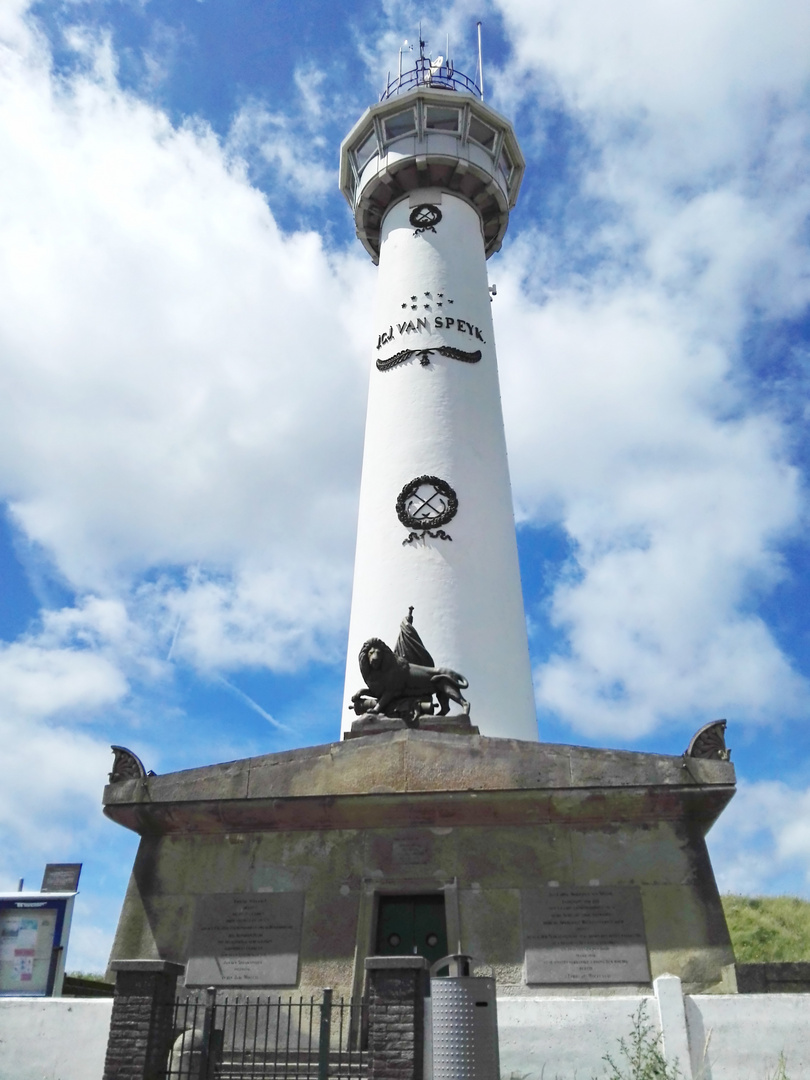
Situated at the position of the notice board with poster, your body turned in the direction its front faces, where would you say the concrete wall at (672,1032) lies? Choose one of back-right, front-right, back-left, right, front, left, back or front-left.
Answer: front-left

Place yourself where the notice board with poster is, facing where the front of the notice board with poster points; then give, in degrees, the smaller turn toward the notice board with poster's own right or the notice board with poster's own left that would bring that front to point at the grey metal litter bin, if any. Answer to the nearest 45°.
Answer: approximately 45° to the notice board with poster's own left

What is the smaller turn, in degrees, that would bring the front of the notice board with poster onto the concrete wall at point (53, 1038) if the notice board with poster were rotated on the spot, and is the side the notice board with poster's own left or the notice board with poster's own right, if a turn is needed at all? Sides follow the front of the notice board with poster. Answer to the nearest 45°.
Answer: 0° — it already faces it

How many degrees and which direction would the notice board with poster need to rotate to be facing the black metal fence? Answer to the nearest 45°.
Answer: approximately 45° to its left

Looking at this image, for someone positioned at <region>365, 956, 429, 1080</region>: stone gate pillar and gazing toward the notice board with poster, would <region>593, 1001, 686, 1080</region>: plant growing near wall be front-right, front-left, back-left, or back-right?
back-right

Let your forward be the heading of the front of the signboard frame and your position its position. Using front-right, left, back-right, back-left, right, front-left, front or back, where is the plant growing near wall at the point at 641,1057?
front-left

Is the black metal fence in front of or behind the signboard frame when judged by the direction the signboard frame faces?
in front

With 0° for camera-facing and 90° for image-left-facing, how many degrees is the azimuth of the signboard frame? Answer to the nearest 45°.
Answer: approximately 0°

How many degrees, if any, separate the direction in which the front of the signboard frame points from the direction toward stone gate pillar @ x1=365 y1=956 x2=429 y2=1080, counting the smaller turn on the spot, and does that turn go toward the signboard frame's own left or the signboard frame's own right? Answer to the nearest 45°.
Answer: approximately 45° to the signboard frame's own left

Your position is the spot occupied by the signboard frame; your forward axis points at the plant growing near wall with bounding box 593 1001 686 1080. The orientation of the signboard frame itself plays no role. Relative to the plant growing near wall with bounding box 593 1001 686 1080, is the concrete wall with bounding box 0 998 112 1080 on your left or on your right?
right
